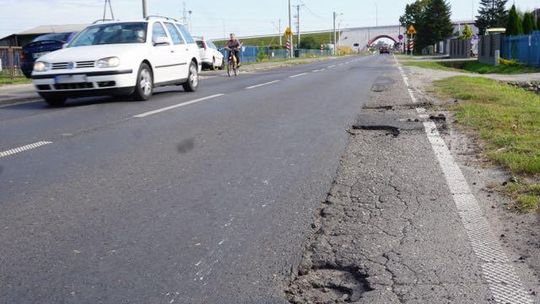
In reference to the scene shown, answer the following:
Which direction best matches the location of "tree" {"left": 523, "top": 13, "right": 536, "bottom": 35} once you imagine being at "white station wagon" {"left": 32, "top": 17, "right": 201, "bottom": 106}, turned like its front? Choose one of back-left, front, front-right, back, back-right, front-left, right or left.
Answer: back

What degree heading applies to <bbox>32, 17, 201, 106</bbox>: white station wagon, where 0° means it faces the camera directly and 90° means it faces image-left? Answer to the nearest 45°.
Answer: approximately 45°

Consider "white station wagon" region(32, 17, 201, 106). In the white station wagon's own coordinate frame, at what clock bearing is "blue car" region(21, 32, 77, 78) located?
The blue car is roughly at 4 o'clock from the white station wagon.
